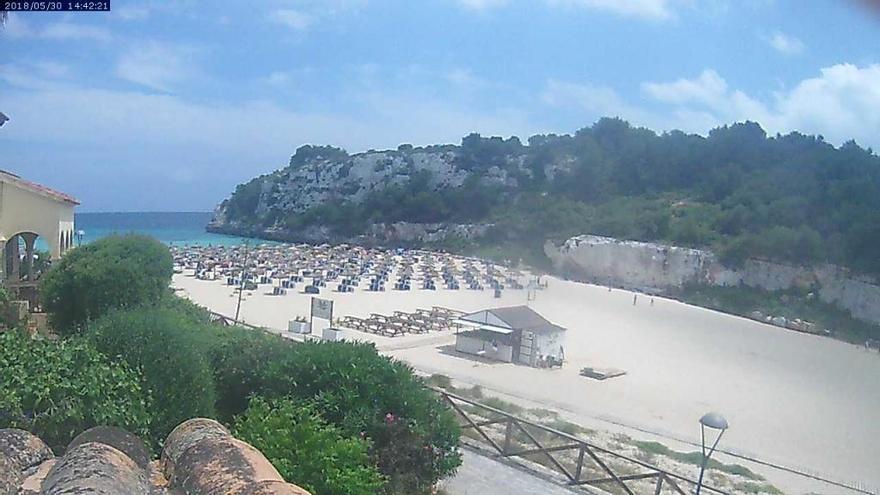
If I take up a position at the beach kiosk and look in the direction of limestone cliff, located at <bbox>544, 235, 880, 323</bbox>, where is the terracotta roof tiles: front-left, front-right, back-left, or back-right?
back-right

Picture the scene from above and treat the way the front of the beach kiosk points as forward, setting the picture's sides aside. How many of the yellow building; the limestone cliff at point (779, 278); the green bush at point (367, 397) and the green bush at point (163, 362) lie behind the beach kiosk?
1

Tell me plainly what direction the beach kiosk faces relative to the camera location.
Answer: facing the viewer and to the left of the viewer

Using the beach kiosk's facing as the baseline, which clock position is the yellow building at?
The yellow building is roughly at 12 o'clock from the beach kiosk.

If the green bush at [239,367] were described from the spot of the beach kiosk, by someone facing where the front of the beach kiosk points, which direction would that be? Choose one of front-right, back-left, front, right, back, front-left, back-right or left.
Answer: front-left

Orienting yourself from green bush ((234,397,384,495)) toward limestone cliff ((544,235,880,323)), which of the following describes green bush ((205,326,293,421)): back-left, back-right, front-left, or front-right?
front-left

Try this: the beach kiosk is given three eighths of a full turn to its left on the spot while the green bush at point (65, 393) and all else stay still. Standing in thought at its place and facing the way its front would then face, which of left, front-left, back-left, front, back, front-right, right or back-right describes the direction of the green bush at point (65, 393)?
right

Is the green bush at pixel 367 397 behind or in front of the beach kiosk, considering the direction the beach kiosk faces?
in front

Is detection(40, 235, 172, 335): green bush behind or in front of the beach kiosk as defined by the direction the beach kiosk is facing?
in front

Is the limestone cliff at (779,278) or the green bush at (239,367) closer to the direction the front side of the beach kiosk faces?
the green bush

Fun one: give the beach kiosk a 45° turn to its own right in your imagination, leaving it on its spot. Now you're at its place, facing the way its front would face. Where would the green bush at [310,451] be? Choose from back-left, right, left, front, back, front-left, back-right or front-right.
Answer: left

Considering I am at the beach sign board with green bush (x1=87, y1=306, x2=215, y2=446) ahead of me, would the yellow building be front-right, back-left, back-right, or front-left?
front-right

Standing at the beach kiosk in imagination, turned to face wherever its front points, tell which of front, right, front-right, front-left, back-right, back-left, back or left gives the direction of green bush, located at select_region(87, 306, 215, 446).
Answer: front-left

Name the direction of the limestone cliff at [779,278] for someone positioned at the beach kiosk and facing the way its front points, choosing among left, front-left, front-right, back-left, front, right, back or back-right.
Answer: back
